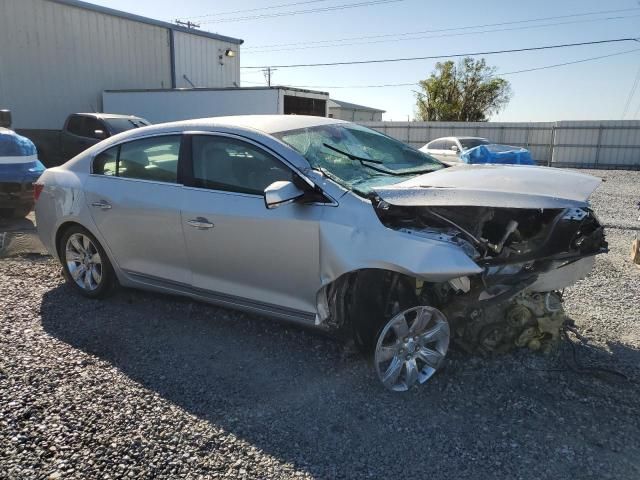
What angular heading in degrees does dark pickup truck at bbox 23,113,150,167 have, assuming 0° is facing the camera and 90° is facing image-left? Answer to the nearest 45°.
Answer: approximately 315°

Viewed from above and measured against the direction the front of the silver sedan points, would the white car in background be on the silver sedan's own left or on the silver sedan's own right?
on the silver sedan's own left

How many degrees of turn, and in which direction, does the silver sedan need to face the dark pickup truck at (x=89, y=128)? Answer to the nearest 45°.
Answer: approximately 180°

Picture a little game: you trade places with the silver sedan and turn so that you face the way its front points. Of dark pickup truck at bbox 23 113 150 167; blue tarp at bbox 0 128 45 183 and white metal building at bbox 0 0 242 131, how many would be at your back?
3

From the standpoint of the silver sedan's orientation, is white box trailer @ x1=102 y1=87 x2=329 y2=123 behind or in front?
behind

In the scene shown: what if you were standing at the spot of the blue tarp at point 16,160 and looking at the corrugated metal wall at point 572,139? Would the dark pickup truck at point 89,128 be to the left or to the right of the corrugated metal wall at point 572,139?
left

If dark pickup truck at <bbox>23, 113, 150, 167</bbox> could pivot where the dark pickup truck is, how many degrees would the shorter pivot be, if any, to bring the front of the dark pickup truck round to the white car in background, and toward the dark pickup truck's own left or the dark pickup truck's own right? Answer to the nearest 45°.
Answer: approximately 45° to the dark pickup truck's own left

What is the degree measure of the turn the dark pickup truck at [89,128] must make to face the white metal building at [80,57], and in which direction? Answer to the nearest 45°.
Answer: approximately 135° to its left

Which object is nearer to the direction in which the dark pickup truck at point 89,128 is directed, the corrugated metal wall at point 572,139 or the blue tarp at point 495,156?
the blue tarp
